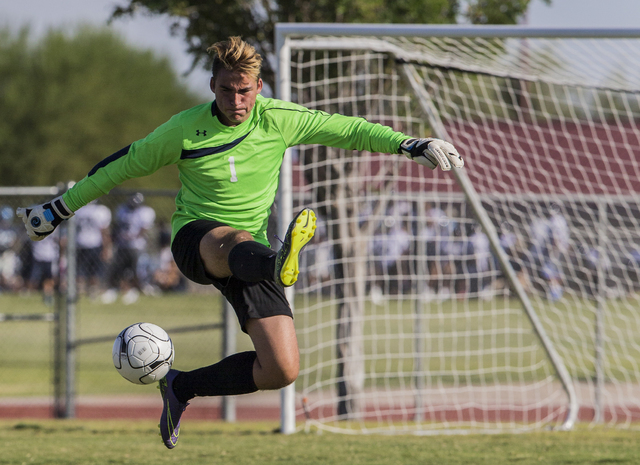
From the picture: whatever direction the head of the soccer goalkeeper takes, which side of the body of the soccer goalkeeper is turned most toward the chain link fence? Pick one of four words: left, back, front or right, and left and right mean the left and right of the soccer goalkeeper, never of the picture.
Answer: back

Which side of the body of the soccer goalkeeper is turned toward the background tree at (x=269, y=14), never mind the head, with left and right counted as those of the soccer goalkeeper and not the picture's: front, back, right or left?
back

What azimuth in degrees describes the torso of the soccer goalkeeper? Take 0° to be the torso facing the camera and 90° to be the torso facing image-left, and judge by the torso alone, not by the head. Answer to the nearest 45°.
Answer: approximately 0°

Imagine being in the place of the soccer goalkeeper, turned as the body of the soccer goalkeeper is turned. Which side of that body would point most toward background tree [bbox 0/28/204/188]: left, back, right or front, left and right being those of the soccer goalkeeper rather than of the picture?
back

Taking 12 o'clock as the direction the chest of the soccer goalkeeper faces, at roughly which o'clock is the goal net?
The goal net is roughly at 7 o'clock from the soccer goalkeeper.
